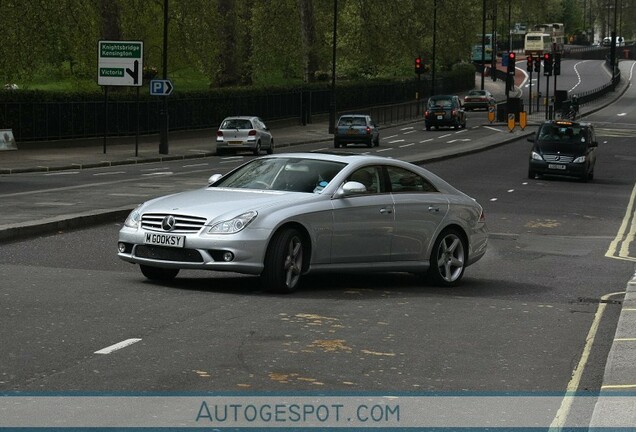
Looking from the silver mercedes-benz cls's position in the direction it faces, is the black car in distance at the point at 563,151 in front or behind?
behind

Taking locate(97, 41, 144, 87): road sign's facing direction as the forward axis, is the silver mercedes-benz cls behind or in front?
in front

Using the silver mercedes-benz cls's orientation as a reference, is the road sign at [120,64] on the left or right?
on its right

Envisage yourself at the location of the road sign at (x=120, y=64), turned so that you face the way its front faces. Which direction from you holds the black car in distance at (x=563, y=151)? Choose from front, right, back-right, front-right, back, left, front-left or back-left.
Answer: front-left

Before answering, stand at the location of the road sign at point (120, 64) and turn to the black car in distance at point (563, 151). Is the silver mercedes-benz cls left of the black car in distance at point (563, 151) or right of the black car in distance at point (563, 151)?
right

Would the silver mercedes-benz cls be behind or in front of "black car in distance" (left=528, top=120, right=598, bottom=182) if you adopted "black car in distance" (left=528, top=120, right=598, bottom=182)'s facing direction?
in front

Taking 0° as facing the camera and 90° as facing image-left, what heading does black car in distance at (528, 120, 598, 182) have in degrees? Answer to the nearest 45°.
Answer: approximately 0°

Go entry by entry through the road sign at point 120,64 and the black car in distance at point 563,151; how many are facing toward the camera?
2
